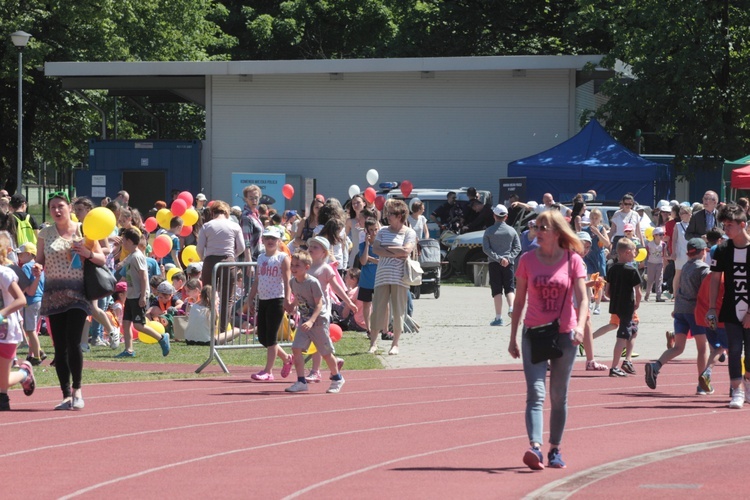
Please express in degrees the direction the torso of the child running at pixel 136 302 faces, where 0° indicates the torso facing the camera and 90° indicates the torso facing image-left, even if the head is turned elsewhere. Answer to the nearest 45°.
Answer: approximately 90°

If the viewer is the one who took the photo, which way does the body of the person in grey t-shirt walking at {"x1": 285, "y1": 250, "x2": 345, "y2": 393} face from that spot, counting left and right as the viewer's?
facing the viewer and to the left of the viewer

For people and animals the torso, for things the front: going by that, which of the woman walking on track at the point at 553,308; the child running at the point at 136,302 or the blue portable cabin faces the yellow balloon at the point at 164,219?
the blue portable cabin

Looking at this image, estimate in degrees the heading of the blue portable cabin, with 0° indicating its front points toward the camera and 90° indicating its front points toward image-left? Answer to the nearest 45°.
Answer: approximately 0°

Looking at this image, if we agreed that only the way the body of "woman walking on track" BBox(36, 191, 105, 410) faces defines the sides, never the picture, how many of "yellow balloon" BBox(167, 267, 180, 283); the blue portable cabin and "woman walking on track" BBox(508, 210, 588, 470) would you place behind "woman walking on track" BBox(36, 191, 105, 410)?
2

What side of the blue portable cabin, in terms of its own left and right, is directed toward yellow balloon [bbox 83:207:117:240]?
front

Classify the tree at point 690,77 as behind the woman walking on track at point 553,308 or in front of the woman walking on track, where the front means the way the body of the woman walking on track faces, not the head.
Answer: behind

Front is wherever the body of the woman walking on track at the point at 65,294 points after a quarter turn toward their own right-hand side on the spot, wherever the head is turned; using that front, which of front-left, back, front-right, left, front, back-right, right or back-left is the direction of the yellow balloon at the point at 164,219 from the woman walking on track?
right

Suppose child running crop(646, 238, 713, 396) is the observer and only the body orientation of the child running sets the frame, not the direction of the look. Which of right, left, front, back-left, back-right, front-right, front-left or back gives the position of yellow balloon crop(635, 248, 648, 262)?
front-left

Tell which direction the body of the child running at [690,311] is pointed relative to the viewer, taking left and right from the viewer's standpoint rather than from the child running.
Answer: facing away from the viewer and to the right of the viewer
